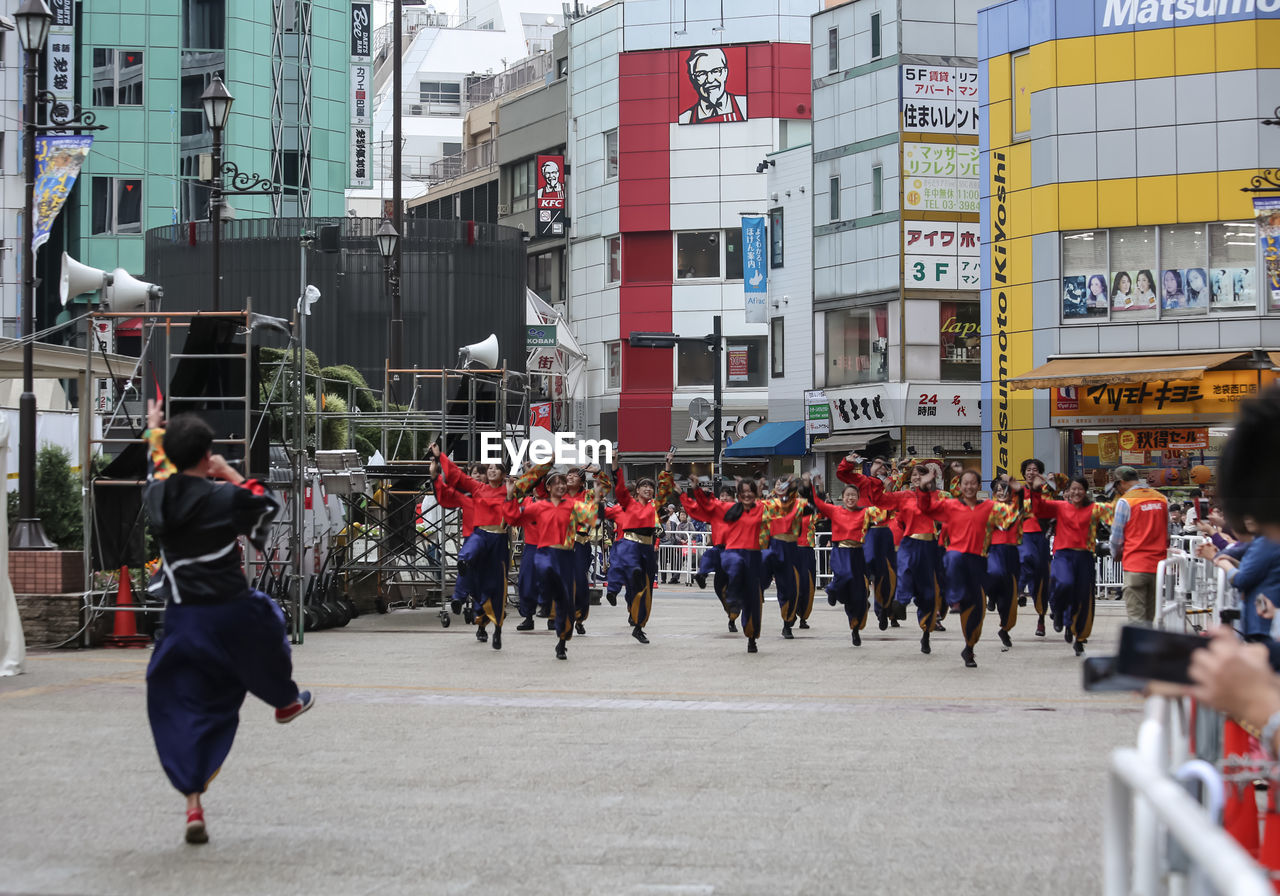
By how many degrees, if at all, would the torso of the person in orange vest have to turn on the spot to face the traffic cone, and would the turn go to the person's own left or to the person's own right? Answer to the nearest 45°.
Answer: approximately 45° to the person's own left

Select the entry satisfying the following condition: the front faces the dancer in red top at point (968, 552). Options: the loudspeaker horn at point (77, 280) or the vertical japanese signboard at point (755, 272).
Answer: the vertical japanese signboard

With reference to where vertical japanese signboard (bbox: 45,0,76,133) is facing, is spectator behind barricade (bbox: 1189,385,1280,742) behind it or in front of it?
in front

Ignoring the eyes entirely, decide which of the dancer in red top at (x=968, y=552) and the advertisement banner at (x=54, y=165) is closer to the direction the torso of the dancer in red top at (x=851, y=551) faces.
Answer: the dancer in red top

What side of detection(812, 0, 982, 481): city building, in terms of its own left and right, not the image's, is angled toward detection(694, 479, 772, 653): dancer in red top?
front

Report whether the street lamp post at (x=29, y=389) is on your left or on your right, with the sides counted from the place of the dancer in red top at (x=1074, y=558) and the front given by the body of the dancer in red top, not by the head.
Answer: on your right

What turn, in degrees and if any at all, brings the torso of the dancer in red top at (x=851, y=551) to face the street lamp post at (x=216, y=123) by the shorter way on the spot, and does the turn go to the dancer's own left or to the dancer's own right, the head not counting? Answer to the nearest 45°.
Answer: approximately 90° to the dancer's own right

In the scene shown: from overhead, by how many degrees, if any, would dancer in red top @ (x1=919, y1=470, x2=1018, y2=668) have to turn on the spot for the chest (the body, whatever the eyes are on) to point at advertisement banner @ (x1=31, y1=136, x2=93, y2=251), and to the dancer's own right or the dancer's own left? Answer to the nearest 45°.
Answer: approximately 90° to the dancer's own right

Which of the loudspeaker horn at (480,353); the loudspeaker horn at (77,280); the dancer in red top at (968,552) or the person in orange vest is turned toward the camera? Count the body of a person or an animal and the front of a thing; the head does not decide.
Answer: the dancer in red top

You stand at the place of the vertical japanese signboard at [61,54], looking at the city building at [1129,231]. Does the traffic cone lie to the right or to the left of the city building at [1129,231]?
right

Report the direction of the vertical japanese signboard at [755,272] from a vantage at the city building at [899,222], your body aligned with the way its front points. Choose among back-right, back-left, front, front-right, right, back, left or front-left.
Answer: back-right

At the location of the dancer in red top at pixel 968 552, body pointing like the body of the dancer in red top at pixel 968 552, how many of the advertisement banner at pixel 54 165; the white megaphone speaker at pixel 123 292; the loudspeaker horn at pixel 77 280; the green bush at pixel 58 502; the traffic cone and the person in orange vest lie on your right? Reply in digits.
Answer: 5
